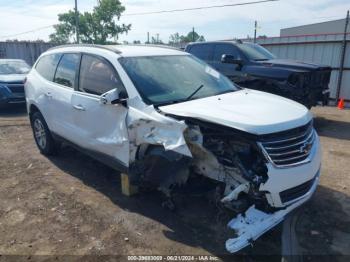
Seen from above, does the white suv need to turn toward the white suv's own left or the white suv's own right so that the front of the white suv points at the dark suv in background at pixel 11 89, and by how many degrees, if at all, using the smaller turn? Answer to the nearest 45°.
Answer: approximately 180°

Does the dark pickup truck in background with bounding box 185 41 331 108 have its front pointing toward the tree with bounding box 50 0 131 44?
no

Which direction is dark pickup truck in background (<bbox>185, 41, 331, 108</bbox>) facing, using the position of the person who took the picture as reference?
facing the viewer and to the right of the viewer

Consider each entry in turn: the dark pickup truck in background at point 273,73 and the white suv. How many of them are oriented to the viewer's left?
0

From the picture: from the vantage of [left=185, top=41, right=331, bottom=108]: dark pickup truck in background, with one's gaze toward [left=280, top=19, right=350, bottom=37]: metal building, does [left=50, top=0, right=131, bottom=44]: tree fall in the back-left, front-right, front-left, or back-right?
front-left

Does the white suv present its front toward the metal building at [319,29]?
no

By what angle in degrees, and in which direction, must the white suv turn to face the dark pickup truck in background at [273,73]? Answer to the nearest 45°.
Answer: approximately 90° to its left

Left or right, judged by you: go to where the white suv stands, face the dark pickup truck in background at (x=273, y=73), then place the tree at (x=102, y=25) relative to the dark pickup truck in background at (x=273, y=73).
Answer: left

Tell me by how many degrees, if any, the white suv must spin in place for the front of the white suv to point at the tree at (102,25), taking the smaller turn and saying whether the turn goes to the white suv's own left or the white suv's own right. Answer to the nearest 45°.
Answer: approximately 135° to the white suv's own left

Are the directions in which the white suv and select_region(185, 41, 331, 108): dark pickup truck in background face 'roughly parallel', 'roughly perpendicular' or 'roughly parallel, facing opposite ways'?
roughly parallel

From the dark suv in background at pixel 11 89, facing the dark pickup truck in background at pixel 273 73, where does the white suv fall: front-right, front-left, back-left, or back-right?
front-right

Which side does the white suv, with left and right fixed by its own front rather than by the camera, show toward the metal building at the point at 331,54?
left

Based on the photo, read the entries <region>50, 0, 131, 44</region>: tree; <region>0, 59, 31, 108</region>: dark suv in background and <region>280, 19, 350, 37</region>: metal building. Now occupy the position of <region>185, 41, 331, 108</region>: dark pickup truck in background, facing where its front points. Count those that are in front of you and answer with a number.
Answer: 0

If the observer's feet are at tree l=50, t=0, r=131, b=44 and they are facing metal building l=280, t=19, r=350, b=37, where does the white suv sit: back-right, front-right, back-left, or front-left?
front-right
